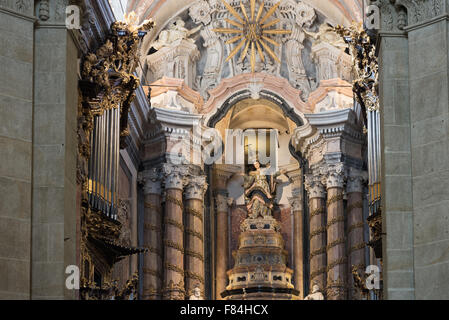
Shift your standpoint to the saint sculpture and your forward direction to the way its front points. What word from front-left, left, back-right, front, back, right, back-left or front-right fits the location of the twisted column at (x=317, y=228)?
front-left

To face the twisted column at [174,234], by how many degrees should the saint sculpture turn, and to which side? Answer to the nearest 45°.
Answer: approximately 45° to its right

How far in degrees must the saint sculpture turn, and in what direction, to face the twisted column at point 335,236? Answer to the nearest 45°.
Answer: approximately 45° to its left

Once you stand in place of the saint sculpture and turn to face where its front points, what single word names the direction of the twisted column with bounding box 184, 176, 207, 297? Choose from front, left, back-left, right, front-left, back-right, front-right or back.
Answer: front-right

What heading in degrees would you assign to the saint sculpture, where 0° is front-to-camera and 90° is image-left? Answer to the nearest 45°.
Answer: approximately 0°

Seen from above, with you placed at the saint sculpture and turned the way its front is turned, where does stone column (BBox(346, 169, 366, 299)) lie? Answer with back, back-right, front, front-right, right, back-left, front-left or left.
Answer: front-left
